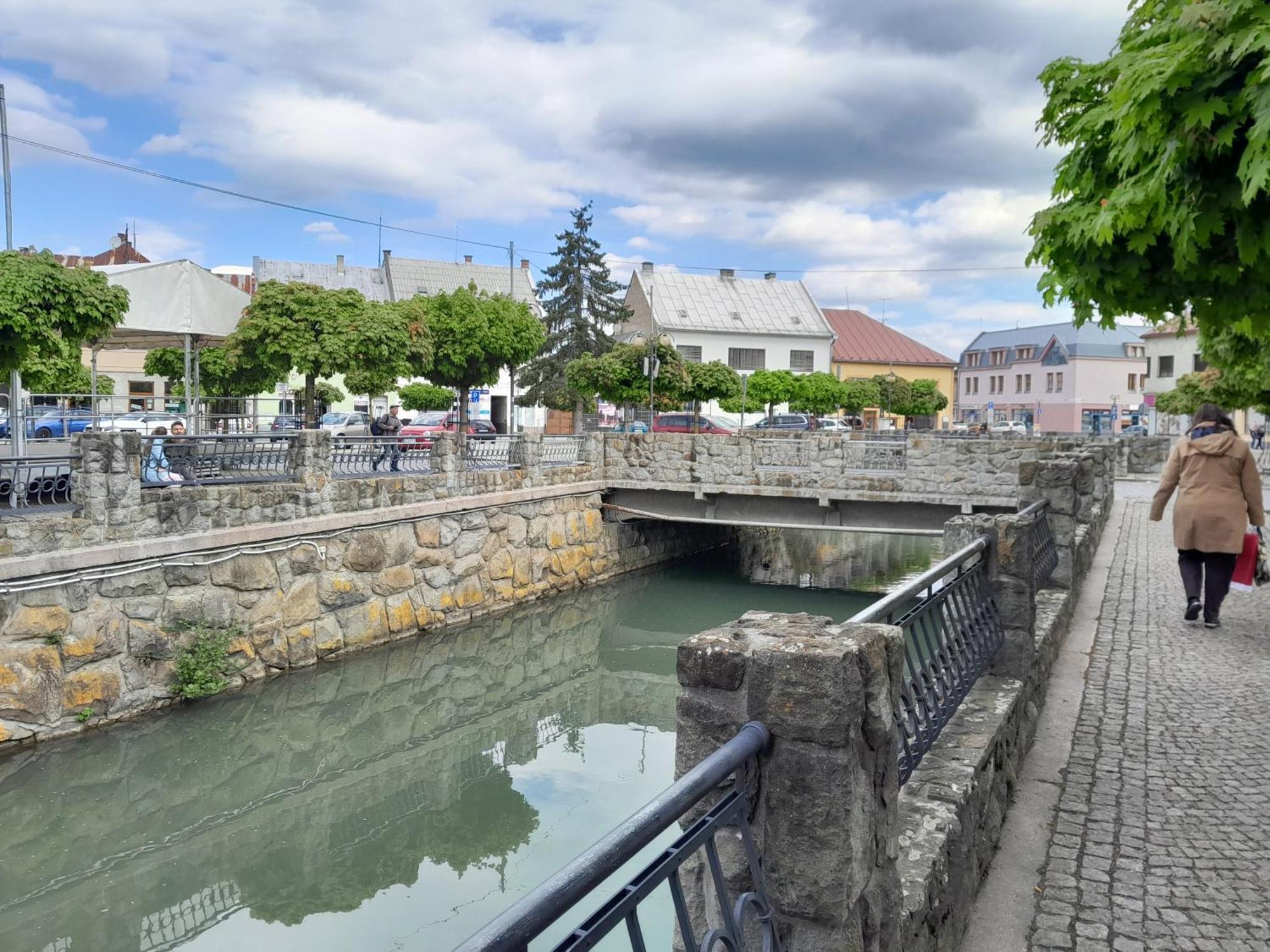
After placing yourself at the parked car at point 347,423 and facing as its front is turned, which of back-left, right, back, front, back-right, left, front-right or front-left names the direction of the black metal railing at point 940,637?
front-left

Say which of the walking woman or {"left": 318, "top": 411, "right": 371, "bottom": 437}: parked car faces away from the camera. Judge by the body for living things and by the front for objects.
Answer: the walking woman

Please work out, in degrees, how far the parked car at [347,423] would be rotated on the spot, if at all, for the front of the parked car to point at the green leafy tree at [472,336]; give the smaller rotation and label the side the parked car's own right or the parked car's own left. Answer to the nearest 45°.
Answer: approximately 45° to the parked car's own left

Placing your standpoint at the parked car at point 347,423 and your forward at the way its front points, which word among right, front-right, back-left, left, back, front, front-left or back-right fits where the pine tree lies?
back

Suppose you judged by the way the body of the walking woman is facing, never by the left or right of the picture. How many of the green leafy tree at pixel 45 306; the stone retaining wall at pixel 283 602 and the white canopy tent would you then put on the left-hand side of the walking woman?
3

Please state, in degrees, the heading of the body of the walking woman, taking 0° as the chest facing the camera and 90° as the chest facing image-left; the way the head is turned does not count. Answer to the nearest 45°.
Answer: approximately 180°

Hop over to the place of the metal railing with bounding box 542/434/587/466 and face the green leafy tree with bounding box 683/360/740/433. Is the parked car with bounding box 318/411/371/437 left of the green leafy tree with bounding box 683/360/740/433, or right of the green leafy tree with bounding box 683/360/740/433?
left

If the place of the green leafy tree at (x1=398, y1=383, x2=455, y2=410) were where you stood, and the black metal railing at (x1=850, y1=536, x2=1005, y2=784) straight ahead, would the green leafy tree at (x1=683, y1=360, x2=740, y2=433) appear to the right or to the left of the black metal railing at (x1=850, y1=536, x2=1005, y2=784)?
left

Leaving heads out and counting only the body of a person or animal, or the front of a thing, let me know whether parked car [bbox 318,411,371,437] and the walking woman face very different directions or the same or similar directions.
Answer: very different directions

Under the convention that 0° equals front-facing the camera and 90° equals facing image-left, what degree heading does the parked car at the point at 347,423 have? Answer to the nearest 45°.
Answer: approximately 45°

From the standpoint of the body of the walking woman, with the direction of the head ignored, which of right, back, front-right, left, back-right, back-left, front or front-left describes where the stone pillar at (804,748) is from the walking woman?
back

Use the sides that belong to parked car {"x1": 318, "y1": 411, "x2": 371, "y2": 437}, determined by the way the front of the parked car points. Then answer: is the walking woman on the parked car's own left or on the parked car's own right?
on the parked car's own left

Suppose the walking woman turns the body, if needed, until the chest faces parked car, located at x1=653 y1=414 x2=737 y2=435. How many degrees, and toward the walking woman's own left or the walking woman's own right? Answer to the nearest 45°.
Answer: approximately 45° to the walking woman's own left

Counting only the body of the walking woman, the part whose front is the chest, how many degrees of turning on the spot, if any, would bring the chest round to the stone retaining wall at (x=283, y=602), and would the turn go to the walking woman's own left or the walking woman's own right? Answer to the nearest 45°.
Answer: approximately 90° to the walking woman's own left

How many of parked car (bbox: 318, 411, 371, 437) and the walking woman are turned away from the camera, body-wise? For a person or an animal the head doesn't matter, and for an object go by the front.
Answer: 1

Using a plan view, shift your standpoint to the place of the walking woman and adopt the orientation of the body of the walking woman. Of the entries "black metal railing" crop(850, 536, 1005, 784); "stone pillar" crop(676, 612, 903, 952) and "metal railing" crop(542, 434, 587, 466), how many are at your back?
2

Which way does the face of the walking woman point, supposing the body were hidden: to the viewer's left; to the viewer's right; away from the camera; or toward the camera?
away from the camera

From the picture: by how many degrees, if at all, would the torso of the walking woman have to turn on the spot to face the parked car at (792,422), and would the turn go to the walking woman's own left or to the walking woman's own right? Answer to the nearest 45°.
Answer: approximately 45° to the walking woman's own left
